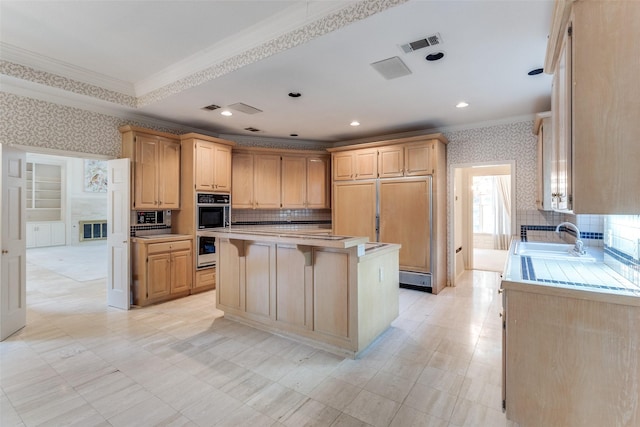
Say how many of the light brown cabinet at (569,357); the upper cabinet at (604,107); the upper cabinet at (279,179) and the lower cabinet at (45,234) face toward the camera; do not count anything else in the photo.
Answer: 2

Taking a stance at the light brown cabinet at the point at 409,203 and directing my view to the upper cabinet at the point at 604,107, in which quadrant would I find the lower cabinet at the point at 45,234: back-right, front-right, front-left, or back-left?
back-right

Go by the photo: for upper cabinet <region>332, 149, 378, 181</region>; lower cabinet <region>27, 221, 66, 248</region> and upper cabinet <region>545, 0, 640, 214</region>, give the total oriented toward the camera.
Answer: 2

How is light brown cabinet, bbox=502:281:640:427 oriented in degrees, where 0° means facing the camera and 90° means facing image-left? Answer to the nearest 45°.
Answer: approximately 90°

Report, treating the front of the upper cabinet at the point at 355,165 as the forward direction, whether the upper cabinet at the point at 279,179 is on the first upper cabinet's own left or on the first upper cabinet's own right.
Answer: on the first upper cabinet's own right

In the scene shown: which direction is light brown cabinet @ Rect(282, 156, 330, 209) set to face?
toward the camera

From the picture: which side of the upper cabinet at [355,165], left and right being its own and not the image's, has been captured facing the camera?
front

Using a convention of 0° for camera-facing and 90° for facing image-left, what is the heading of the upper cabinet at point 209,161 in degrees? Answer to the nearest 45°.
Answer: approximately 315°

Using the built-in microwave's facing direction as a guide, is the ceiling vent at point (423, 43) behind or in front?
in front

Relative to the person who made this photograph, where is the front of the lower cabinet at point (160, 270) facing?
facing the viewer and to the right of the viewer

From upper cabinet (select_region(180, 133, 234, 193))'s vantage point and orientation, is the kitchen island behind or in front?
in front

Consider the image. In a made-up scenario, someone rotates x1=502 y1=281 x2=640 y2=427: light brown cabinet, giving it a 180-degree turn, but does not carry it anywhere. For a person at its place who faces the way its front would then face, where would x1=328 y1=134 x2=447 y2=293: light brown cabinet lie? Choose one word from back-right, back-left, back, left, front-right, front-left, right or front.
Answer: back-left

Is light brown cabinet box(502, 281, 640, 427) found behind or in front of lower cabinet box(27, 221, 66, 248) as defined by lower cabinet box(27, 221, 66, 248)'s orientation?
in front
